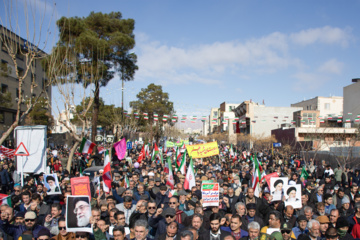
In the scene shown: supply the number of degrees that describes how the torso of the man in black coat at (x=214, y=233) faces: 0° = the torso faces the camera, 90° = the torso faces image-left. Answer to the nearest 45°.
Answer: approximately 0°

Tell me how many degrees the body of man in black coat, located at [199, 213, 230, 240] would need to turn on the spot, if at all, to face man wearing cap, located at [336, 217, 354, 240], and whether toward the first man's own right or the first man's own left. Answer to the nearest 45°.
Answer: approximately 90° to the first man's own left

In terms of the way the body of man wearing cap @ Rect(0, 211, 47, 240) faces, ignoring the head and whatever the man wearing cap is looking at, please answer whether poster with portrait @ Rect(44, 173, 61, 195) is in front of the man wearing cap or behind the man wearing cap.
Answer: behind

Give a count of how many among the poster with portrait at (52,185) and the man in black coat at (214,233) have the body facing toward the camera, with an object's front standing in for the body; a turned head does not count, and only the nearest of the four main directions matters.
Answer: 2

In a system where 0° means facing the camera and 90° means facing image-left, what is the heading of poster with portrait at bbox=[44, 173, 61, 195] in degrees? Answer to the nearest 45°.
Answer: approximately 0°

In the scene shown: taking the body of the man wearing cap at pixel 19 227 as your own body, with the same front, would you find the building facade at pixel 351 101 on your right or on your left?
on your left

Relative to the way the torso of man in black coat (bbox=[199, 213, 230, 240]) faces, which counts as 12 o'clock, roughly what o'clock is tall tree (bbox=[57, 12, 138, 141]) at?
The tall tree is roughly at 5 o'clock from the man in black coat.

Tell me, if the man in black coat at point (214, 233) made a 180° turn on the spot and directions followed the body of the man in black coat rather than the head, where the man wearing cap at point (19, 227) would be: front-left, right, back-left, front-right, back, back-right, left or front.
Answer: left

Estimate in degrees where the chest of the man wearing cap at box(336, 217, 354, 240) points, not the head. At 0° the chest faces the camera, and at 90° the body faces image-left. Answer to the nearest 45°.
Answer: approximately 45°
